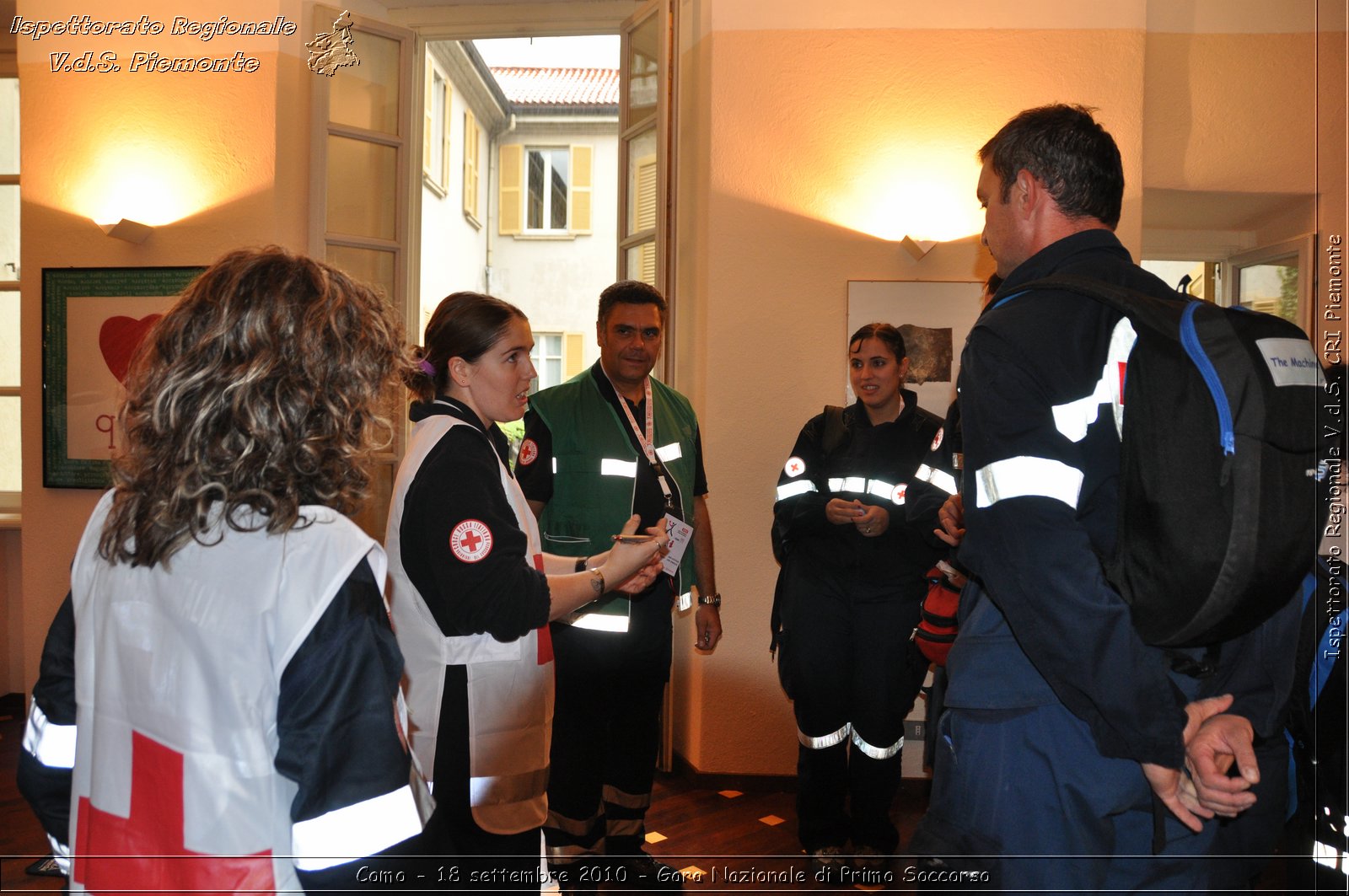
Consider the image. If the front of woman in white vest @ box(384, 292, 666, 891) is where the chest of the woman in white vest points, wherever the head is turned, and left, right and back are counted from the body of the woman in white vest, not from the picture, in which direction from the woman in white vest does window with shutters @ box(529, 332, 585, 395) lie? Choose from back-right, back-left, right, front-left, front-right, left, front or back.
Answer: left

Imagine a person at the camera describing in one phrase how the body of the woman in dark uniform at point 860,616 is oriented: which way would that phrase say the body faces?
toward the camera

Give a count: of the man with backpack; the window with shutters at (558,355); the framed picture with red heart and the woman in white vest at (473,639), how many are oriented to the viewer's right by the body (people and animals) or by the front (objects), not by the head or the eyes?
1

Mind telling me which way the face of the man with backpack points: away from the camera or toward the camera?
away from the camera

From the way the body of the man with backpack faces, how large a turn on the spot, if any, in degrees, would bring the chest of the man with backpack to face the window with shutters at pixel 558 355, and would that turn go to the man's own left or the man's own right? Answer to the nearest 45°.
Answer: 0° — they already face it

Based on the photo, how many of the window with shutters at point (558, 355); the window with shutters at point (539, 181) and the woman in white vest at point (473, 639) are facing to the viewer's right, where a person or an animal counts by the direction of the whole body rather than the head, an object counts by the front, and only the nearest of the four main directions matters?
1

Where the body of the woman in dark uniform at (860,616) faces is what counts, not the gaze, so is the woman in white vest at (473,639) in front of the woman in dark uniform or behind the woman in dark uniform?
in front

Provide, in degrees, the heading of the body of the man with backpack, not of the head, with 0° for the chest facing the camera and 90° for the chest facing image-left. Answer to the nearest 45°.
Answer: approximately 135°

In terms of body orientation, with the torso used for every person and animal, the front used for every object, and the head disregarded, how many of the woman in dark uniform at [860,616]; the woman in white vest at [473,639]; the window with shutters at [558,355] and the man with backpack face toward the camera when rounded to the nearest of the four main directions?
2

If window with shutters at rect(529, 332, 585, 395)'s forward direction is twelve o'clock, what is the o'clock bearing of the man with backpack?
The man with backpack is roughly at 12 o'clock from the window with shutters.

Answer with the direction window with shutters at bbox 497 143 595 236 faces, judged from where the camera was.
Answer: facing the viewer

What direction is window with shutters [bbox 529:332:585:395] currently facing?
toward the camera

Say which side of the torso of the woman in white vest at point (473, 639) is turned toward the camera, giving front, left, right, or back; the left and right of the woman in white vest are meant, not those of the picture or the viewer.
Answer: right
